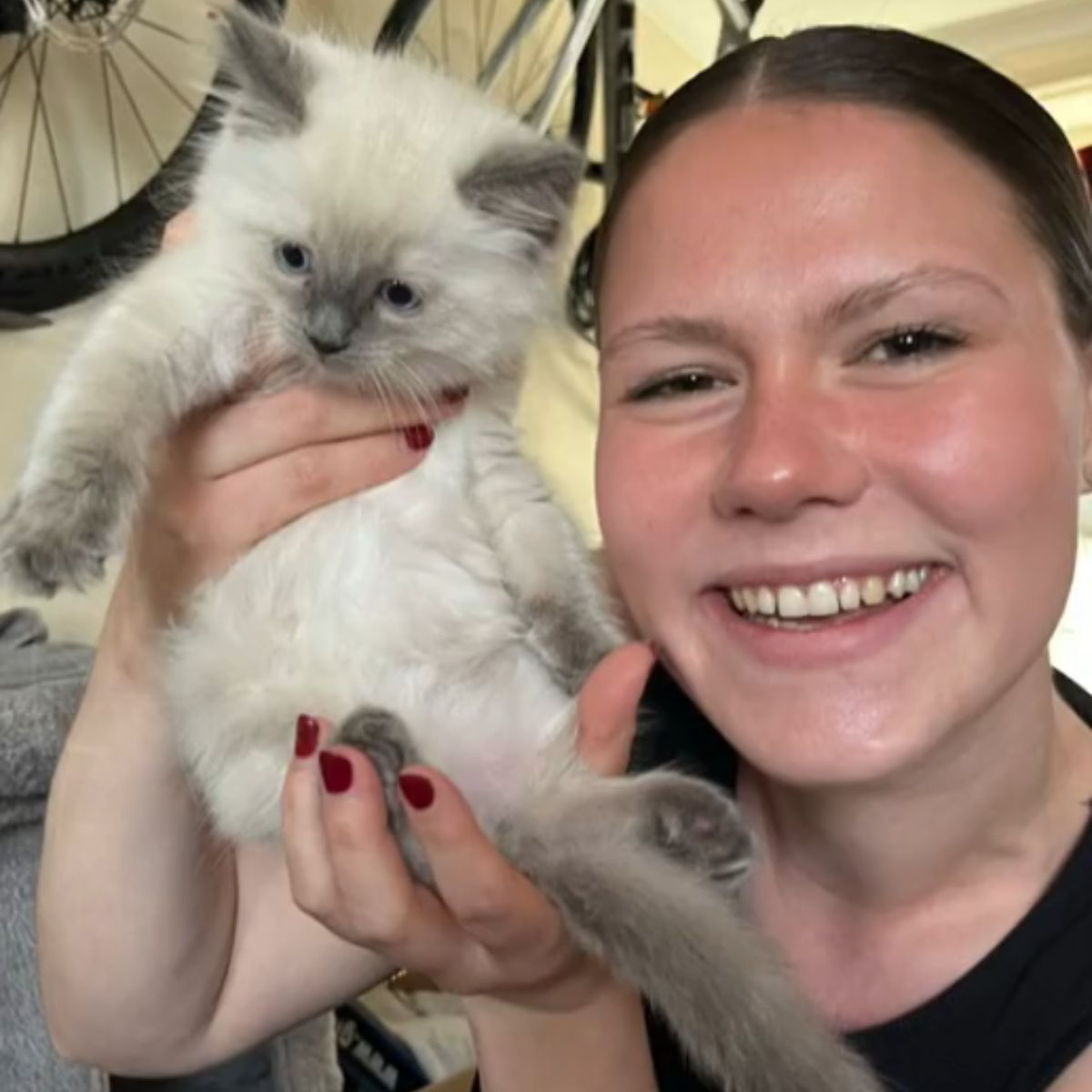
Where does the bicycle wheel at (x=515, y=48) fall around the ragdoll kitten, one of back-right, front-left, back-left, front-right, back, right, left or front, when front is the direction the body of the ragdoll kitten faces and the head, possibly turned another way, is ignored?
back

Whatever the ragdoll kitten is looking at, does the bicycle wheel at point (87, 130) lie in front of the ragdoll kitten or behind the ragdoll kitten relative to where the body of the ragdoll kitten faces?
behind

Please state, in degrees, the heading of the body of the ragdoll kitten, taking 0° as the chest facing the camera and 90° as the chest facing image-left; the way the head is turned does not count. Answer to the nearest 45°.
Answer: approximately 0°
